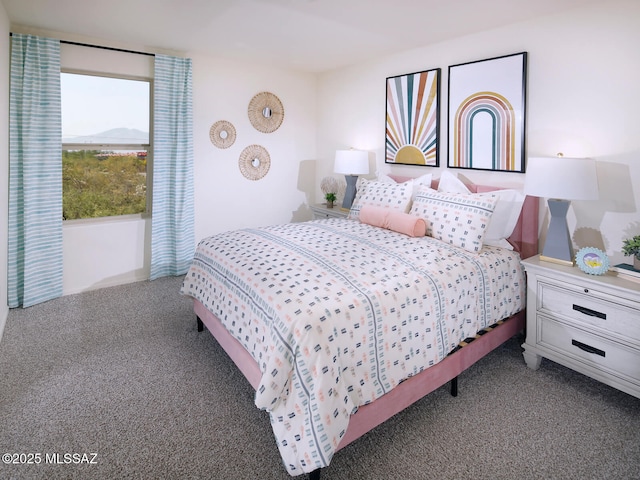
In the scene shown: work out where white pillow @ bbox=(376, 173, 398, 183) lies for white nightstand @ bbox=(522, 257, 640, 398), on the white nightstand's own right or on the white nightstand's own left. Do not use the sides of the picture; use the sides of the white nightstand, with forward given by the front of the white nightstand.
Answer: on the white nightstand's own right

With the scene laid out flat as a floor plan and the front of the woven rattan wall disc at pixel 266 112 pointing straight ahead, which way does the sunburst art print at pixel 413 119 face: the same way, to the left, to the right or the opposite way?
to the right

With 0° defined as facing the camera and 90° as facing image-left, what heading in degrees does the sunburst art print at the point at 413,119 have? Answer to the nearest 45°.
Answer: approximately 45°

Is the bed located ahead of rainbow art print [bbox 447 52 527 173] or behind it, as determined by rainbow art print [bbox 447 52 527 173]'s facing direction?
ahead

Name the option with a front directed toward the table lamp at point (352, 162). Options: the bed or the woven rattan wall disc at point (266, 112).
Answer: the woven rattan wall disc

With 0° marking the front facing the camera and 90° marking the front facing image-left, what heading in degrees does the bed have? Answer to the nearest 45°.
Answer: approximately 45°
